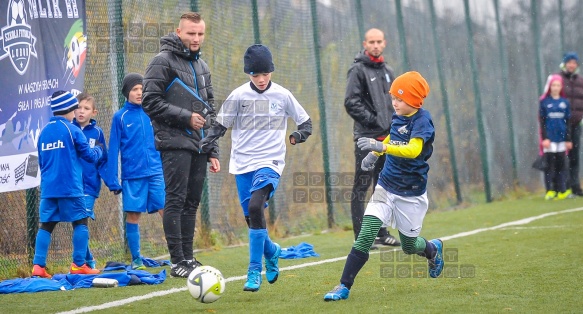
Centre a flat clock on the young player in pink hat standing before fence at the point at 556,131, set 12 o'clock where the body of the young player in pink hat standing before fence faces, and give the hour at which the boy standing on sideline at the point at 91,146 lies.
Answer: The boy standing on sideline is roughly at 1 o'clock from the young player in pink hat standing before fence.

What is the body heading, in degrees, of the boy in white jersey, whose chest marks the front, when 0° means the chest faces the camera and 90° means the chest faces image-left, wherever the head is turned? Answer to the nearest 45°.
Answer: approximately 0°

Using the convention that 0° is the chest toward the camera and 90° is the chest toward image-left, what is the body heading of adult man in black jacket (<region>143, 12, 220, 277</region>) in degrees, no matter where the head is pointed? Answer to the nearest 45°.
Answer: approximately 315°
